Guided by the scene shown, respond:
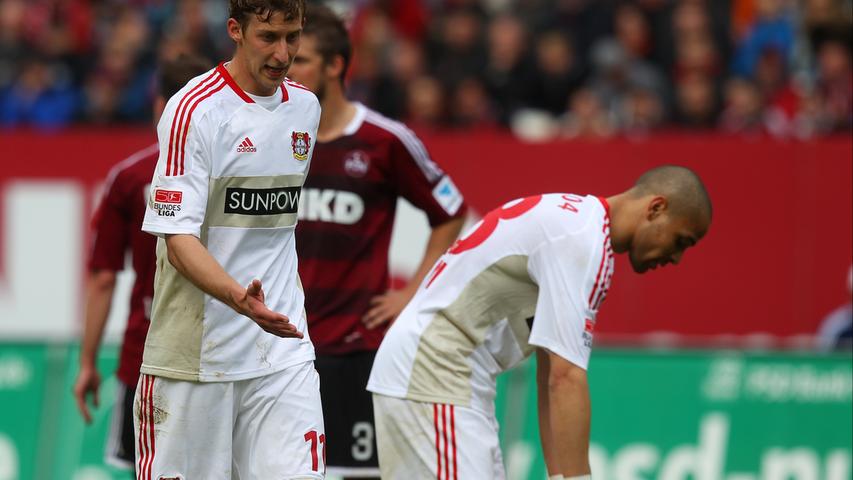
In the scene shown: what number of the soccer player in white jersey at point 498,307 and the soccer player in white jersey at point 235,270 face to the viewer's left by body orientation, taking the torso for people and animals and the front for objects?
0

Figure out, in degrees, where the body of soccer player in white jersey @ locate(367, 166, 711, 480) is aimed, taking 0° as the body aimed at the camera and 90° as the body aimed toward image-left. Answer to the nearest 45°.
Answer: approximately 270°

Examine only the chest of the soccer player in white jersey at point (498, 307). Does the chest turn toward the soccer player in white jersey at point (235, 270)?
no

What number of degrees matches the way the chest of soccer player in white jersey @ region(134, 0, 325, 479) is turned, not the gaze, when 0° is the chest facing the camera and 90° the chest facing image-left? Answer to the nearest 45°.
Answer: approximately 315°

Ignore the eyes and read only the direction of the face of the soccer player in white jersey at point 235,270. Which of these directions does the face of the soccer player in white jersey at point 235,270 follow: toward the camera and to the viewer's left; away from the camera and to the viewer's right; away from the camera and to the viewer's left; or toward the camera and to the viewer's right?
toward the camera and to the viewer's right

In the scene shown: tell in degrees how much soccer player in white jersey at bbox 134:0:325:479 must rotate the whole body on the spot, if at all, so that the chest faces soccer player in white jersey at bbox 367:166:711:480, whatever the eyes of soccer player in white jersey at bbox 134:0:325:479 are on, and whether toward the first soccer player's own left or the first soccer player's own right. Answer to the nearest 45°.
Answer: approximately 45° to the first soccer player's own left
